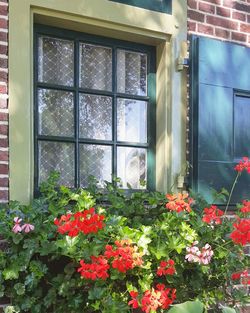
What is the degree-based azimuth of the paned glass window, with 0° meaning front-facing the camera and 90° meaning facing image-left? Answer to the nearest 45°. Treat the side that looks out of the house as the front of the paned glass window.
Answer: approximately 315°

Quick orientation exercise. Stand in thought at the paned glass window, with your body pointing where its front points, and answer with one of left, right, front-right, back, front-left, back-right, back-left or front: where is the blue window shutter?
front-left

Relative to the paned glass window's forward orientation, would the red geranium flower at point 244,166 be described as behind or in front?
in front
